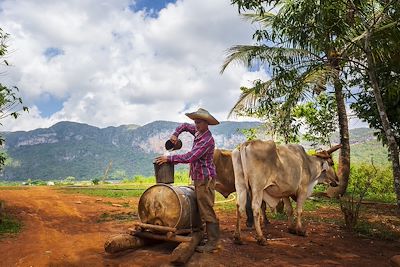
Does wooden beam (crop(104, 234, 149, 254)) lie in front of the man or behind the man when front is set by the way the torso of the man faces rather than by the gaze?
in front

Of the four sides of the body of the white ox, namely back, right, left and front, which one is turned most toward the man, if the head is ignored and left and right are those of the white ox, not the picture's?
back

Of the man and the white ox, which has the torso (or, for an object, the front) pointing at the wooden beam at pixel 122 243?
the man

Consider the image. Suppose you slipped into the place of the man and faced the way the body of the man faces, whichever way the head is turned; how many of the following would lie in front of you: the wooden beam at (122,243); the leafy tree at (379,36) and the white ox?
1

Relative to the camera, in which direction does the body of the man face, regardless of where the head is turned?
to the viewer's left

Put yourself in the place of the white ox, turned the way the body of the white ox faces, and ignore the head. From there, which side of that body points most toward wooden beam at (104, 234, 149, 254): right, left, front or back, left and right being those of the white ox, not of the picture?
back

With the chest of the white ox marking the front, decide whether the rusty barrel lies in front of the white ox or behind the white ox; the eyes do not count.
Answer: behind

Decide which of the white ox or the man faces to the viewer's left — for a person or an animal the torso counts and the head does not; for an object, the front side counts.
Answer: the man

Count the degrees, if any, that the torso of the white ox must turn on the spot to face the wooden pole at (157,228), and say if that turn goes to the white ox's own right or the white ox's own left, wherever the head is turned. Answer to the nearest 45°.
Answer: approximately 180°

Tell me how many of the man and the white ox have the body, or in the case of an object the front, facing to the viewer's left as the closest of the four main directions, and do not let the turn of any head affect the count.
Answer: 1

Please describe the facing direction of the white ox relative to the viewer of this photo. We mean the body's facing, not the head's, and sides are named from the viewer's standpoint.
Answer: facing away from the viewer and to the right of the viewer

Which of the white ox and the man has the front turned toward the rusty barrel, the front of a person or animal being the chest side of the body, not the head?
the man
